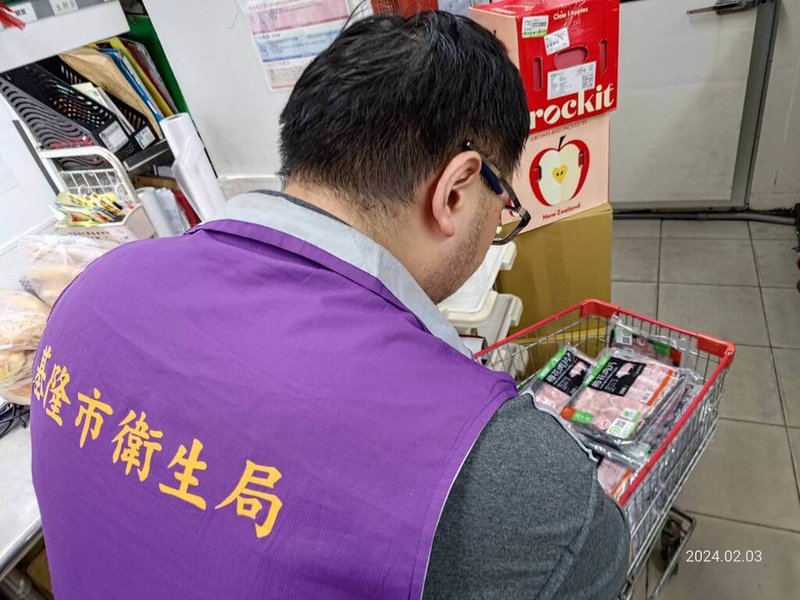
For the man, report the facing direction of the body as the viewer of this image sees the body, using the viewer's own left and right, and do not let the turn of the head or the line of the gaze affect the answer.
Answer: facing away from the viewer and to the right of the viewer

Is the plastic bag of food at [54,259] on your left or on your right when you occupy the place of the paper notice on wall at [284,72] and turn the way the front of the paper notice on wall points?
on your right

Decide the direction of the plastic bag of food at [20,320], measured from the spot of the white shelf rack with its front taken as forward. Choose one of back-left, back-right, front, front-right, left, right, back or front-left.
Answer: right

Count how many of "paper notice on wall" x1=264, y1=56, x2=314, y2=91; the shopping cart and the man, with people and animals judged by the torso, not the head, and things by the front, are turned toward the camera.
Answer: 1

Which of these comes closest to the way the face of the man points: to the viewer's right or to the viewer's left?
to the viewer's right

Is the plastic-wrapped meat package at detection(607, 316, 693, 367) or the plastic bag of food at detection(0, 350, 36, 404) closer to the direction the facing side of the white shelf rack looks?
the plastic-wrapped meat package

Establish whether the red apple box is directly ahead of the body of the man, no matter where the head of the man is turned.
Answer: yes

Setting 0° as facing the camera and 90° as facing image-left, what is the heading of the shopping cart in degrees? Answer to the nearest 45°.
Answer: approximately 225°

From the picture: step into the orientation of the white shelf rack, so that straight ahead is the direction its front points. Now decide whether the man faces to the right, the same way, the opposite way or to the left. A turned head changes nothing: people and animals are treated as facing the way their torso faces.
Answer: to the left

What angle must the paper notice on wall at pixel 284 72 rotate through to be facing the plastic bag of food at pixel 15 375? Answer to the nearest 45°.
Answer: approximately 45° to its right

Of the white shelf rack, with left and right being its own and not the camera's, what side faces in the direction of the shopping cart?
front
